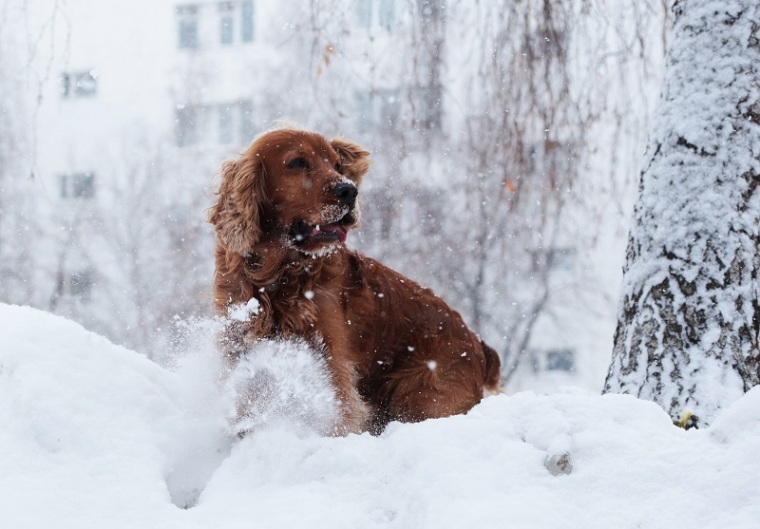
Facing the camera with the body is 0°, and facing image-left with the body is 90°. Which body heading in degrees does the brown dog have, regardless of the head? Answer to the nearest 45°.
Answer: approximately 45°

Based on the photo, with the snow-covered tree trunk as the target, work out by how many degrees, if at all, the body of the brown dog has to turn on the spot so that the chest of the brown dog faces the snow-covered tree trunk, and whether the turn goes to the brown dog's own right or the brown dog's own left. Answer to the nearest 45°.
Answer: approximately 135° to the brown dog's own left
